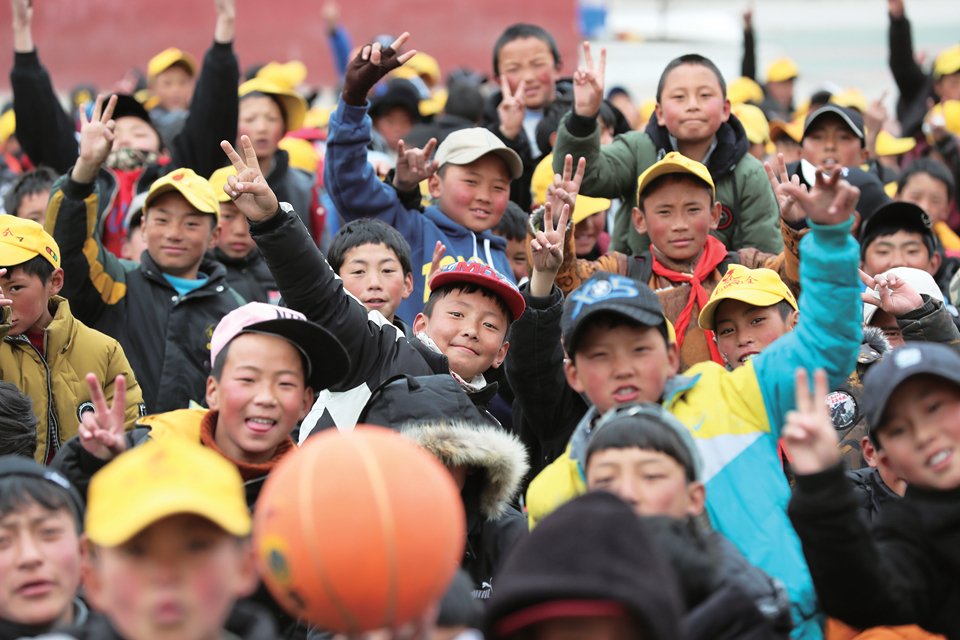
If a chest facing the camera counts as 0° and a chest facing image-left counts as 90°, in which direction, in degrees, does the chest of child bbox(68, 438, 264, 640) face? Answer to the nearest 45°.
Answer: approximately 0°

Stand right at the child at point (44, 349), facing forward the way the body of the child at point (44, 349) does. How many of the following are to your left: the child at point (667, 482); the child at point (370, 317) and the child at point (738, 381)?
3

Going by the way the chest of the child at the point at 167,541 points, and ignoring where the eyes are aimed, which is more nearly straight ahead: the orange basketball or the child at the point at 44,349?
the orange basketball

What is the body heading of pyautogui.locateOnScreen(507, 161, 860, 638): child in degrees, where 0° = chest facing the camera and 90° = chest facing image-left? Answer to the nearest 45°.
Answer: approximately 0°

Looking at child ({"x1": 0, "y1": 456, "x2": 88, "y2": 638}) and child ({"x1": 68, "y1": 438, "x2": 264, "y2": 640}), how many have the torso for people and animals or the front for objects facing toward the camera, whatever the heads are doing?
2

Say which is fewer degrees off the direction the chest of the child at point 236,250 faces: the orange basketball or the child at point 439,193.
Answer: the orange basketball

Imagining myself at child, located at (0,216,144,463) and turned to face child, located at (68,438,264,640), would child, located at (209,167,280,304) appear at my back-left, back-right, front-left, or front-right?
back-left
